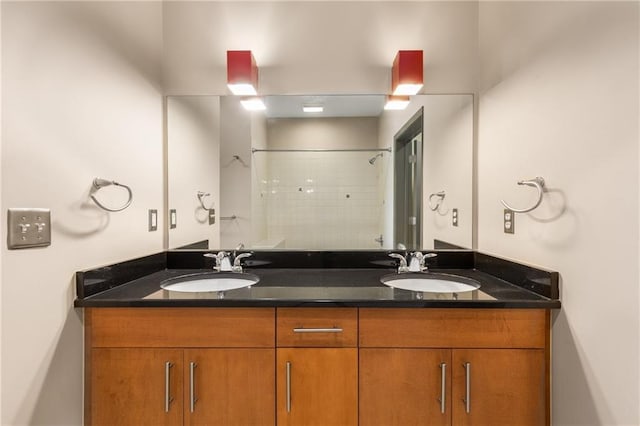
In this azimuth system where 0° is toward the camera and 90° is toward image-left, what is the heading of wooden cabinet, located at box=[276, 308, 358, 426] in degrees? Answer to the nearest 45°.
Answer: approximately 0°

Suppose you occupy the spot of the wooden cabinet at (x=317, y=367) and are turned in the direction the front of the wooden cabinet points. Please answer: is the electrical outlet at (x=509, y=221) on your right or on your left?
on your left

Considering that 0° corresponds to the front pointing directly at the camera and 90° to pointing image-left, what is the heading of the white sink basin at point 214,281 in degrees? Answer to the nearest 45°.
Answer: approximately 0°

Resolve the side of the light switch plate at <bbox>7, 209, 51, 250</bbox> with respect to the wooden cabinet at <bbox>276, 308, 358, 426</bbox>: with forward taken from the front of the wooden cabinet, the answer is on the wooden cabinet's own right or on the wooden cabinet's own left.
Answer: on the wooden cabinet's own right
